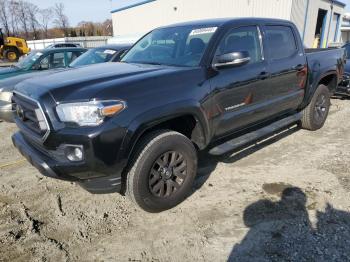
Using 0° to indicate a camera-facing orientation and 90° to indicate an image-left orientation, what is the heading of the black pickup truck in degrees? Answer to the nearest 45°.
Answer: approximately 45°

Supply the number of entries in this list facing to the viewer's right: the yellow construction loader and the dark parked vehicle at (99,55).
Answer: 0

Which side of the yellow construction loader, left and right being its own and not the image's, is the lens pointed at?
left

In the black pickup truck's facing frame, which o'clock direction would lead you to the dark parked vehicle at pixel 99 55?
The dark parked vehicle is roughly at 4 o'clock from the black pickup truck.

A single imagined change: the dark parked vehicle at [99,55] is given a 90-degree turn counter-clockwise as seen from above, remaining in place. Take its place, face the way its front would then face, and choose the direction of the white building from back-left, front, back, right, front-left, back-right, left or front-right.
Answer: left

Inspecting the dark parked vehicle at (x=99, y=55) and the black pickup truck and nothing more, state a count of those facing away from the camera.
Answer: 0

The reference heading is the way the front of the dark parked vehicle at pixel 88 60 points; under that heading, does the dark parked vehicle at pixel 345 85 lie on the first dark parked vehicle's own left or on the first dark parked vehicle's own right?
on the first dark parked vehicle's own left

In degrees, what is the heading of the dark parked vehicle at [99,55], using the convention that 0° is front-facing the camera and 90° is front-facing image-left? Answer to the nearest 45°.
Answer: approximately 45°

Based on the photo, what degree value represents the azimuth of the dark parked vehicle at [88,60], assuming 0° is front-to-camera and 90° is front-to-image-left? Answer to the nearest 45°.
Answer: approximately 45°
